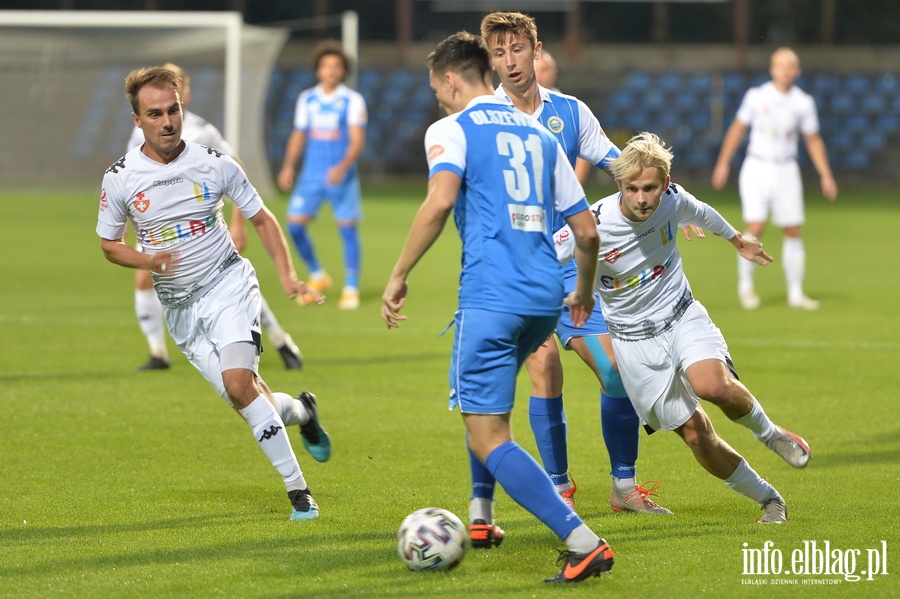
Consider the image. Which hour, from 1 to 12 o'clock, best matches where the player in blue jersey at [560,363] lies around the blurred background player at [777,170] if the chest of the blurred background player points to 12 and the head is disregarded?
The player in blue jersey is roughly at 12 o'clock from the blurred background player.

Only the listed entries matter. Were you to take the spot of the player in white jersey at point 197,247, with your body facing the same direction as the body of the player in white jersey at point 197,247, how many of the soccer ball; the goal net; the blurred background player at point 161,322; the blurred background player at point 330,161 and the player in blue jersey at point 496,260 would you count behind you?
3

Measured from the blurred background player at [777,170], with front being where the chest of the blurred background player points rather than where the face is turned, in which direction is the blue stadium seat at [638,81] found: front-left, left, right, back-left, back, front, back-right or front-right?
back

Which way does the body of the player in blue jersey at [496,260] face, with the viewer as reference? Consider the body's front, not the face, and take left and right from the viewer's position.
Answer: facing away from the viewer and to the left of the viewer

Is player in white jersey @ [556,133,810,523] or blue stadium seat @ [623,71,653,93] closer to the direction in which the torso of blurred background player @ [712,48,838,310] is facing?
the player in white jersey

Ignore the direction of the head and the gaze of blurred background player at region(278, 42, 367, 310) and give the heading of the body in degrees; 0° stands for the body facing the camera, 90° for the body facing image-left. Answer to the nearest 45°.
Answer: approximately 0°

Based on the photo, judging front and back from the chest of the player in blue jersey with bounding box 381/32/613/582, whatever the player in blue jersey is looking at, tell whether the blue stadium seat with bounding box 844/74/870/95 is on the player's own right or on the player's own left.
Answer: on the player's own right

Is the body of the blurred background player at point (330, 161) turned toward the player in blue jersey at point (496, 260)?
yes

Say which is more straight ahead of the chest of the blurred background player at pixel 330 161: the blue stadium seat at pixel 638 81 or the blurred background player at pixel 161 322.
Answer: the blurred background player

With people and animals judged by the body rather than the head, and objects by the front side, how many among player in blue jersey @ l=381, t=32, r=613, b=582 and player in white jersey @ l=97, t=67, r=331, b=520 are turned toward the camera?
1

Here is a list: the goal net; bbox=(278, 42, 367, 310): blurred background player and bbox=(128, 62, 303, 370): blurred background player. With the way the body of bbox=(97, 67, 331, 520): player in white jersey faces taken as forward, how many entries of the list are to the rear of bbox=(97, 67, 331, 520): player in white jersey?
3
